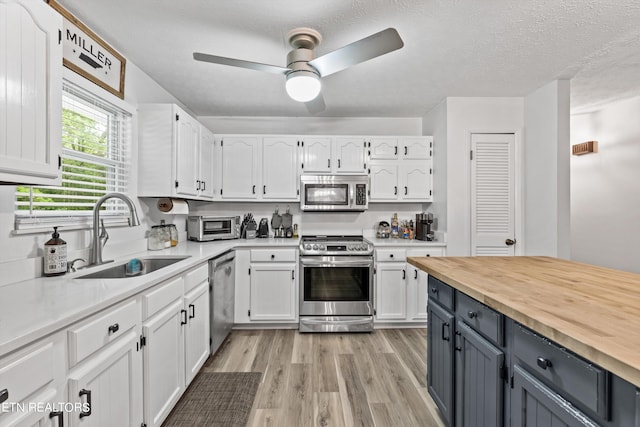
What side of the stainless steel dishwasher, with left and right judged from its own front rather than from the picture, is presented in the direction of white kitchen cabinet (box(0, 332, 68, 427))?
right

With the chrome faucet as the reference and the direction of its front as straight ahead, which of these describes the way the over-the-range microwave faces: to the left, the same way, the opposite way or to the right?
to the right

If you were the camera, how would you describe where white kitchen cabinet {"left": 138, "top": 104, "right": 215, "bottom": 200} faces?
facing the viewer and to the right of the viewer

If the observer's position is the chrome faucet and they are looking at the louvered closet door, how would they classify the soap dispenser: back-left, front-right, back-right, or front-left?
back-right

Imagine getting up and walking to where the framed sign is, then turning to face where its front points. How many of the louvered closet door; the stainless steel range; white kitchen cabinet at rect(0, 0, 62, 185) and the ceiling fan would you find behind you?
0

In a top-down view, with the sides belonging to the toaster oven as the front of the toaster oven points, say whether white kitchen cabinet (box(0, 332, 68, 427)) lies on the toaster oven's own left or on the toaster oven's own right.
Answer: on the toaster oven's own right

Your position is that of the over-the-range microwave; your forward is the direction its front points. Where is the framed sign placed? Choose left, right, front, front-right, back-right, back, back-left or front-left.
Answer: front-right

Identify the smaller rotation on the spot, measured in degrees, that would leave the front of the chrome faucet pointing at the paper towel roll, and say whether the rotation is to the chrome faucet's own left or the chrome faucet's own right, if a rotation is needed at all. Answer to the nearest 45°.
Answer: approximately 90° to the chrome faucet's own left

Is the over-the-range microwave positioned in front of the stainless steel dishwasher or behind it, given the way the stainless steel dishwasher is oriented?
in front

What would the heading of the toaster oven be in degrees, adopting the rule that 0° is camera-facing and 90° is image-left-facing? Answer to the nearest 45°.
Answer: approximately 315°

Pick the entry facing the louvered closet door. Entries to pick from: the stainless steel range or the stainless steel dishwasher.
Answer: the stainless steel dishwasher

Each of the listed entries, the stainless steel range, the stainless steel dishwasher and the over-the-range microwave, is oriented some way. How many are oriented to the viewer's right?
1

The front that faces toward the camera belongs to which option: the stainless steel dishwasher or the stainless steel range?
the stainless steel range

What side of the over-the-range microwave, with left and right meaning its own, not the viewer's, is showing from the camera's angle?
front

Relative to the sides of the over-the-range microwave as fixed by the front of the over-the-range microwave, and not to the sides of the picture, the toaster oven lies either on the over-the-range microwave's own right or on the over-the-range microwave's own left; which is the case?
on the over-the-range microwave's own right

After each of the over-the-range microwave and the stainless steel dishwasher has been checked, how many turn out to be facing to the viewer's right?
1

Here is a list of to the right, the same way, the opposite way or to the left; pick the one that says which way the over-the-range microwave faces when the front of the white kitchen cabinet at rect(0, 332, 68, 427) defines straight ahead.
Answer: to the right

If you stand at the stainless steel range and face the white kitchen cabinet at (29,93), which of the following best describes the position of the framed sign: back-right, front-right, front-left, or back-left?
front-right

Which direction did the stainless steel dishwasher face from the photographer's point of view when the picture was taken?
facing to the right of the viewer

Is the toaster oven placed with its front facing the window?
no

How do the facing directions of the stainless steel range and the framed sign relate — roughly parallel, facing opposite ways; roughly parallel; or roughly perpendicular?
roughly perpendicular

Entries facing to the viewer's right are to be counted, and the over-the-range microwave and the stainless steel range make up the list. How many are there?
0

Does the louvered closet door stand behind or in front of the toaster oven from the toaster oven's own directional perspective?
in front

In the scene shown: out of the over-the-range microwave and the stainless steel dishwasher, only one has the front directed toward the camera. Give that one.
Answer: the over-the-range microwave

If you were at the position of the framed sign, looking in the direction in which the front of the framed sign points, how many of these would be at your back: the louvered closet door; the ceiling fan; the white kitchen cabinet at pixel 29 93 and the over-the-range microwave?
0
